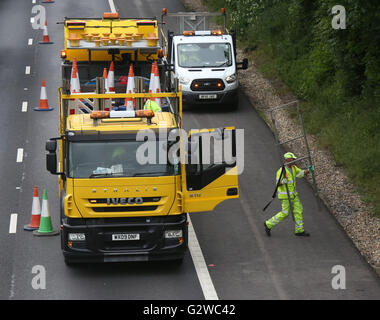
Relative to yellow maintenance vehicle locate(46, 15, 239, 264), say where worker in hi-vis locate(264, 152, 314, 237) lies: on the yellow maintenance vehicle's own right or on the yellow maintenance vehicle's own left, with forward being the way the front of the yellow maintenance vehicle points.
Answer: on the yellow maintenance vehicle's own left

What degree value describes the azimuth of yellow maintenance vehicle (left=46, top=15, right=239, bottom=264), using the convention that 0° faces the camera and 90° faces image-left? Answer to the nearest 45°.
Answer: approximately 0°
